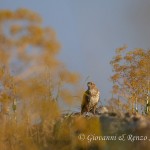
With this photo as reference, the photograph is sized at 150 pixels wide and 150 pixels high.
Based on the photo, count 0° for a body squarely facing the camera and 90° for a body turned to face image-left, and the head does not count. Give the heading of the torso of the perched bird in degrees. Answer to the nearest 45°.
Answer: approximately 315°
